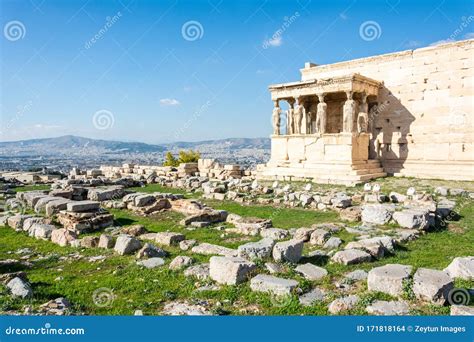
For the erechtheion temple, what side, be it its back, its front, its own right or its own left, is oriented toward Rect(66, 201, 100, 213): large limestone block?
front

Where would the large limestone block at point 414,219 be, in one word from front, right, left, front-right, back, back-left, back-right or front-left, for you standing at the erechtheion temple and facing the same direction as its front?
front-left

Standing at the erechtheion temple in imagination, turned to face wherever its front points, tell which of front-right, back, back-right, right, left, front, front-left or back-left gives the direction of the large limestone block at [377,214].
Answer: front-left

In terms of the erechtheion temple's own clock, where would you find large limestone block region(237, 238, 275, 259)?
The large limestone block is roughly at 11 o'clock from the erechtheion temple.

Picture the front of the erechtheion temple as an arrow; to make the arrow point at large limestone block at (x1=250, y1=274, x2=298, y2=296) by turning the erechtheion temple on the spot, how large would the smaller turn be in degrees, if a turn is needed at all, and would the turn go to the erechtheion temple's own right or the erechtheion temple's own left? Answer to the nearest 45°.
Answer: approximately 45° to the erechtheion temple's own left

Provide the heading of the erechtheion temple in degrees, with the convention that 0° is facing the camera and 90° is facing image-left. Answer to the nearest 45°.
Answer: approximately 45°

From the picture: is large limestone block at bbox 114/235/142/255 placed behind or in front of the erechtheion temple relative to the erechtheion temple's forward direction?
in front

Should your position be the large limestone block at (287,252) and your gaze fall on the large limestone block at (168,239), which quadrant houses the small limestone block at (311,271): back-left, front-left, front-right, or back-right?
back-left

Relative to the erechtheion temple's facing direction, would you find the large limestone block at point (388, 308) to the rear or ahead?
ahead

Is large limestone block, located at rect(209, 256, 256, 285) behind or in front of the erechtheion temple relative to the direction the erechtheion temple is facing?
in front
